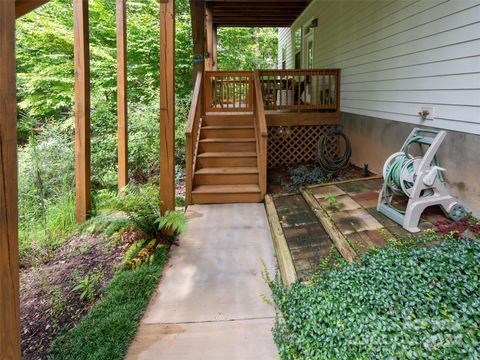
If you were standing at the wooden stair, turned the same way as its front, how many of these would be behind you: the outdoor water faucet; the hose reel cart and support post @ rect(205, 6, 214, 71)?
1

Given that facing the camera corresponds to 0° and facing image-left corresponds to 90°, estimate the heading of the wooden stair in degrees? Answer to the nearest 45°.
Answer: approximately 0°

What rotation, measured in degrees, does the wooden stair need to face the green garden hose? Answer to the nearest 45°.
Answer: approximately 90° to its left
